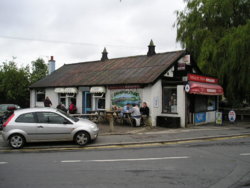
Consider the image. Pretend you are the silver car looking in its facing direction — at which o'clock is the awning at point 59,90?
The awning is roughly at 9 o'clock from the silver car.

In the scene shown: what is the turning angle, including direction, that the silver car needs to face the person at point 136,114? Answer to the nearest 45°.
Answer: approximately 45° to its left

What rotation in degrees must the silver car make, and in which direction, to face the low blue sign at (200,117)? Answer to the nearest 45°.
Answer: approximately 45° to its left

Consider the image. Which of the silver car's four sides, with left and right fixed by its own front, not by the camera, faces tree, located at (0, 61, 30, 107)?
left

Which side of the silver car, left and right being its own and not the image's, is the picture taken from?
right
